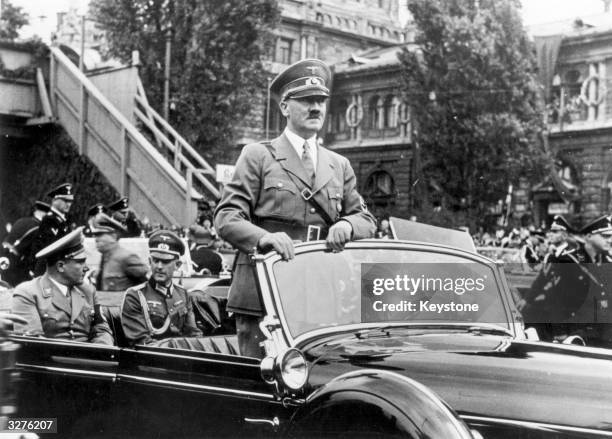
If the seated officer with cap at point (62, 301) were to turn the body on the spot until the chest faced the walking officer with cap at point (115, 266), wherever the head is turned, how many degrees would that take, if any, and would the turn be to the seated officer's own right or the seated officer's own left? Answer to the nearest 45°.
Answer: approximately 135° to the seated officer's own left

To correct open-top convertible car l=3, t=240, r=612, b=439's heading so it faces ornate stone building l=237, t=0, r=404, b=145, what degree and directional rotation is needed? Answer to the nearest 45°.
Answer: approximately 135° to its left

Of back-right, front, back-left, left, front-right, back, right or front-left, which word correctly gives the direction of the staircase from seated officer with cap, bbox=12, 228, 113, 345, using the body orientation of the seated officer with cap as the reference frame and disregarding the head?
back-left

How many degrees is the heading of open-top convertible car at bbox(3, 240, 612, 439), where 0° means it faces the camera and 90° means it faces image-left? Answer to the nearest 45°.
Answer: approximately 315°

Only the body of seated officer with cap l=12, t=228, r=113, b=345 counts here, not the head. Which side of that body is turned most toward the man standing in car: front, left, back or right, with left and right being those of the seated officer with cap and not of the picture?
front

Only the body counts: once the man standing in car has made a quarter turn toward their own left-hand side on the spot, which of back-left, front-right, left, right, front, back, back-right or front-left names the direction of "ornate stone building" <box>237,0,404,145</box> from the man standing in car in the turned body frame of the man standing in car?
front-left

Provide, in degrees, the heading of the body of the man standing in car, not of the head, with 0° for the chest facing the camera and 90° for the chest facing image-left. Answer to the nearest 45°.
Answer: approximately 315°

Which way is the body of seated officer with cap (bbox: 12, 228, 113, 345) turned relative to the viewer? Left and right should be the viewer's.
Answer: facing the viewer and to the right of the viewer
